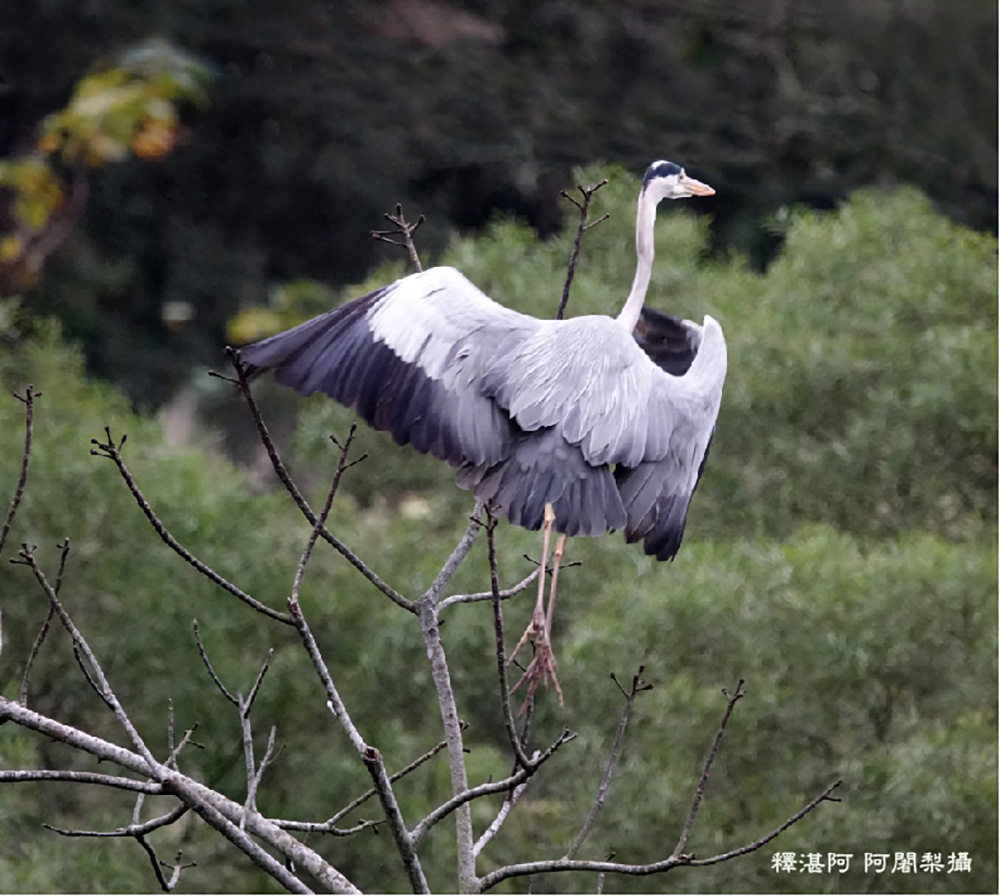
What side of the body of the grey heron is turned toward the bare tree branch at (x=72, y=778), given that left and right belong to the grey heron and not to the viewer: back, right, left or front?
back

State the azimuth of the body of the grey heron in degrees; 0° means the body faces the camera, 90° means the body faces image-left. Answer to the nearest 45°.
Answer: approximately 225°

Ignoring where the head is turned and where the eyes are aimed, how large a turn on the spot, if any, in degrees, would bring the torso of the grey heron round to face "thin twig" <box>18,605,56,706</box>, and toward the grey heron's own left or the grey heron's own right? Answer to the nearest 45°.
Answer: approximately 180°
